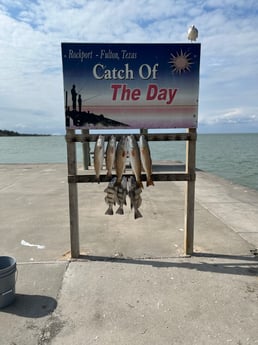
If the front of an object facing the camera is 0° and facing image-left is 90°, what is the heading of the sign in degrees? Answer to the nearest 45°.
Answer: approximately 0°
